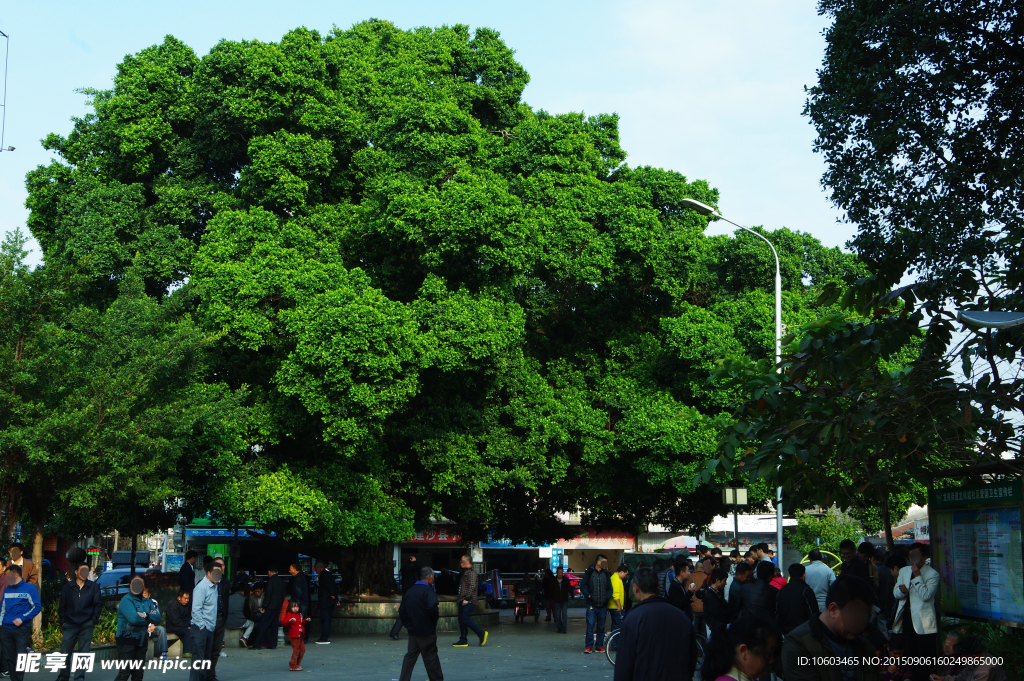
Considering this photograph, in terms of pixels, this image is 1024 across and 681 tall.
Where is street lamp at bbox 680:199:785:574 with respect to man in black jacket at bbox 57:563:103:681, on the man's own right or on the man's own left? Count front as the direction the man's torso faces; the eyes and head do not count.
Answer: on the man's own left

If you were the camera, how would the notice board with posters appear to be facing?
facing the viewer and to the left of the viewer

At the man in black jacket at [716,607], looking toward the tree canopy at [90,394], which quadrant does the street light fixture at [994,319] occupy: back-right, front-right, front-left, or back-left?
back-left

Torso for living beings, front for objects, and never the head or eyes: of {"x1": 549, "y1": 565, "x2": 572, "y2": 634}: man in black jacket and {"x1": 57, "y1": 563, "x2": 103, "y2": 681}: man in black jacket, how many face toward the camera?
2

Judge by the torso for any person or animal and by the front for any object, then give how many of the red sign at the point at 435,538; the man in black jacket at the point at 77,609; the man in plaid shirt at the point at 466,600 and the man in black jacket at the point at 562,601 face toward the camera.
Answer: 3

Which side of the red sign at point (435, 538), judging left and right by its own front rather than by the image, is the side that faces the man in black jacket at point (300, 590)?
front

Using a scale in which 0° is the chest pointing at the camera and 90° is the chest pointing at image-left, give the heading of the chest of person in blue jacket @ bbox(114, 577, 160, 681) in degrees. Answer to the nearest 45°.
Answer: approximately 315°

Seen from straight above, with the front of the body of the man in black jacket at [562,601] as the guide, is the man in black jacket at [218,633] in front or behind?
in front

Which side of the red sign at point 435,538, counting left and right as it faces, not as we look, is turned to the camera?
front

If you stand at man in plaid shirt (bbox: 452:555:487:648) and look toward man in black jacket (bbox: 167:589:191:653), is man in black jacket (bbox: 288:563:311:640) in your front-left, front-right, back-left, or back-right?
front-right

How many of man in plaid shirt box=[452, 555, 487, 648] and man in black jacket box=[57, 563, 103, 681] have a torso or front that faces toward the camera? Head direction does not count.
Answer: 1

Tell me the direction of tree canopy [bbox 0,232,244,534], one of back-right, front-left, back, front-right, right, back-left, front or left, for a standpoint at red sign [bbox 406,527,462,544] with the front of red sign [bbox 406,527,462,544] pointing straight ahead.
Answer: front
